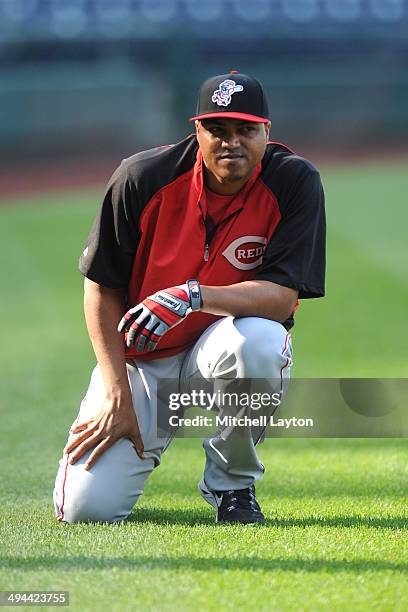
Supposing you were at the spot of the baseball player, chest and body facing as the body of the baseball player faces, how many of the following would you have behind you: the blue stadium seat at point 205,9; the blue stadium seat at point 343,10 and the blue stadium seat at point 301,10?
3

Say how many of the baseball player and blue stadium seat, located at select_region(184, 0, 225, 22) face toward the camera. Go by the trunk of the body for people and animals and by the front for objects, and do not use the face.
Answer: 2

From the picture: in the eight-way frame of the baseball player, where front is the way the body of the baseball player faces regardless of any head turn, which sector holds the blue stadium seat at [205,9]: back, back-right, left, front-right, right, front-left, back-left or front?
back

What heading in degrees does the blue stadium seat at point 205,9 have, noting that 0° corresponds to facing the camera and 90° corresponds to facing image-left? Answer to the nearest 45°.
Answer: approximately 0°

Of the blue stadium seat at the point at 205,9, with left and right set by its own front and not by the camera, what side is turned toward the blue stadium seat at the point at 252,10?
left

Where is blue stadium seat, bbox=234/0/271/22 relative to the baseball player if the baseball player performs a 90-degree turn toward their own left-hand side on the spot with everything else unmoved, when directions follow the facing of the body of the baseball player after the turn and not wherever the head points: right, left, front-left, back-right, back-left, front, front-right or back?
left

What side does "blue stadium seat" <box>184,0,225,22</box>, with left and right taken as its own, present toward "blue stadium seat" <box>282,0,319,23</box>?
left

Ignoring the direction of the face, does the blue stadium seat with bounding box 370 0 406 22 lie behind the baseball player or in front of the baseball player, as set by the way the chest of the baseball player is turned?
behind

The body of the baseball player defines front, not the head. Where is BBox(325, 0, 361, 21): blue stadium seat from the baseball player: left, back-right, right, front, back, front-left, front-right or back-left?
back
